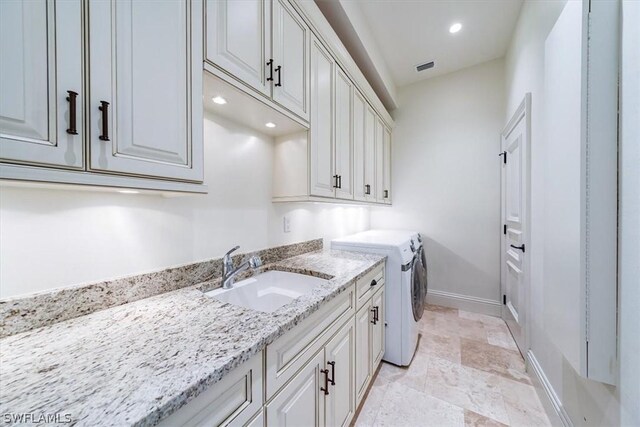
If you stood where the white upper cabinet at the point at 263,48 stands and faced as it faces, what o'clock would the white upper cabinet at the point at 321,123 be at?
the white upper cabinet at the point at 321,123 is roughly at 9 o'clock from the white upper cabinet at the point at 263,48.

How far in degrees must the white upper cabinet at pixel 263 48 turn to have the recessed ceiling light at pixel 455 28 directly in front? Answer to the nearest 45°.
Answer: approximately 45° to its left

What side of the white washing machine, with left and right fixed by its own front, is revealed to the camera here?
right

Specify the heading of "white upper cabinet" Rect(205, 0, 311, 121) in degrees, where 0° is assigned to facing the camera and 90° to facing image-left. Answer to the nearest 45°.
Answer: approximately 315°

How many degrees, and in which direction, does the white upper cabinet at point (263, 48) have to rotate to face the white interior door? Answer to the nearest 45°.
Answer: approximately 45° to its left

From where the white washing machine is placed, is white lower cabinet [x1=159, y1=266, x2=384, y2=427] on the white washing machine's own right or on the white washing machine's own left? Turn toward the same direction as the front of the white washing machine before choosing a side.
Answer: on the white washing machine's own right

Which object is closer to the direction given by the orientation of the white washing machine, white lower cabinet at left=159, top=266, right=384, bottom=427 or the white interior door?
the white interior door
